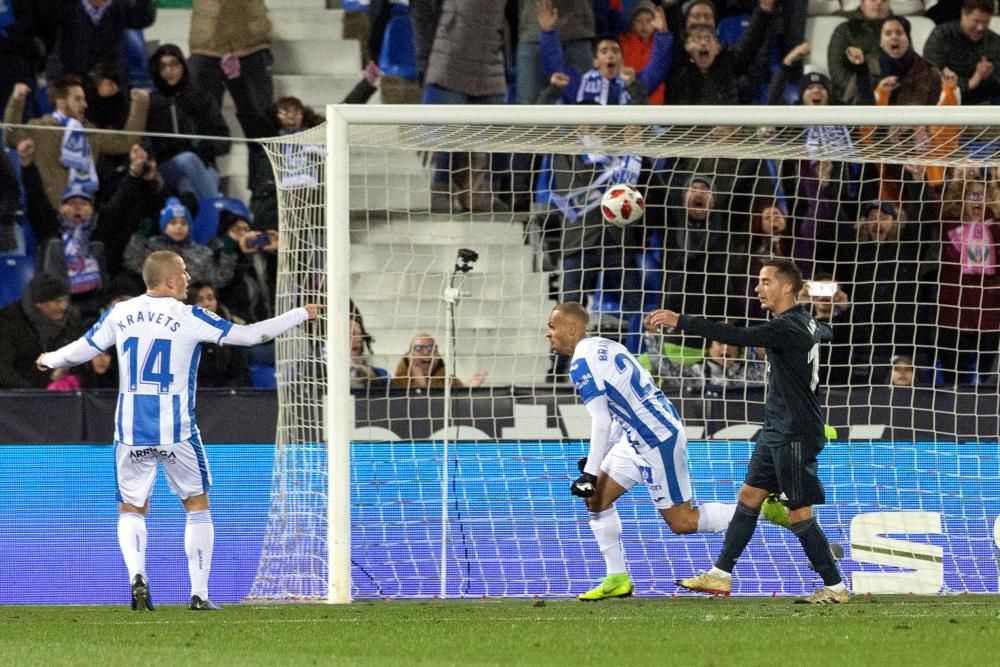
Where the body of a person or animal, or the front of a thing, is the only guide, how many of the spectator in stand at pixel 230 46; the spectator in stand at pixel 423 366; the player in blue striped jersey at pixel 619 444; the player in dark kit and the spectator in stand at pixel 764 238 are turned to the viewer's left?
2

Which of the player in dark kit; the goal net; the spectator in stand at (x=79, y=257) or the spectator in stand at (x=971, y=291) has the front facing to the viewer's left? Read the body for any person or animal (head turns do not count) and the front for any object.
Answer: the player in dark kit

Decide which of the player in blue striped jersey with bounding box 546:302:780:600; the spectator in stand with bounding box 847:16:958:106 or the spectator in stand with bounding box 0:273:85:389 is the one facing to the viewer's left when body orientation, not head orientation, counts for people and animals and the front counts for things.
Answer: the player in blue striped jersey

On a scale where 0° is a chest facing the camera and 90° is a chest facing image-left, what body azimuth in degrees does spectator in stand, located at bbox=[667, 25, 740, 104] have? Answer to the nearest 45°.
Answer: approximately 0°

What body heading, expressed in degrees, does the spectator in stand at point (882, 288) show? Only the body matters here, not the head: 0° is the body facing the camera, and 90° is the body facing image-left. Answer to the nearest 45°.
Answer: approximately 0°

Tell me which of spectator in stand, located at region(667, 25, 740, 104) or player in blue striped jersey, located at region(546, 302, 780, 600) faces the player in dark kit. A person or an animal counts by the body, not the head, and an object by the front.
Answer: the spectator in stand

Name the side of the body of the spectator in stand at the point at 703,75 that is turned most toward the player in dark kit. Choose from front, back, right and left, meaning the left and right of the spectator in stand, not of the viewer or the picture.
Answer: front

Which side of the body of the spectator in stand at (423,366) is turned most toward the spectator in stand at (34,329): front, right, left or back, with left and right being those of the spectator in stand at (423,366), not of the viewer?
right

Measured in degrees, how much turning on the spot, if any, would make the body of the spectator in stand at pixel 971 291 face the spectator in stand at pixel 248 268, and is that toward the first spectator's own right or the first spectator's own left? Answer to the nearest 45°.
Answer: approximately 90° to the first spectator's own right
